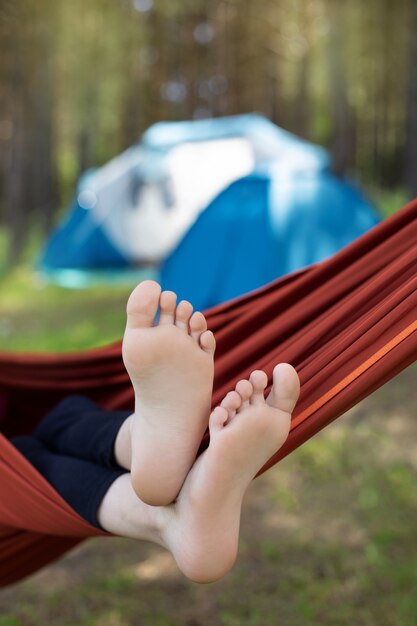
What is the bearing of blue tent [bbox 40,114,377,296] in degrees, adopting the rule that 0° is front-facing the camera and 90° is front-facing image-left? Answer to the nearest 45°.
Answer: approximately 45°

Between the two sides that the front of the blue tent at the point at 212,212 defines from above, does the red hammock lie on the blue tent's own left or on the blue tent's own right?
on the blue tent's own left
